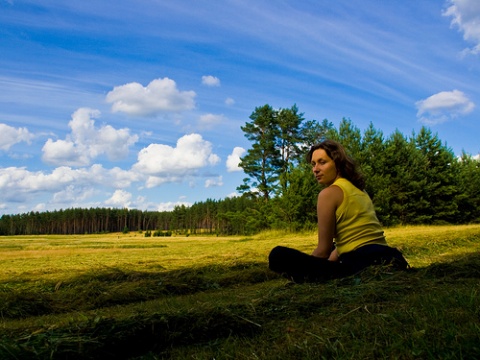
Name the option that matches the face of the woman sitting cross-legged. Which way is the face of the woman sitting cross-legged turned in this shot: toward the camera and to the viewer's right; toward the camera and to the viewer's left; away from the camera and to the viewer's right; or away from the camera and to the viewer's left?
toward the camera and to the viewer's left

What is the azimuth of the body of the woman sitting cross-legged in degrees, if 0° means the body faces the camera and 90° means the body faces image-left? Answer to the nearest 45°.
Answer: approximately 135°
